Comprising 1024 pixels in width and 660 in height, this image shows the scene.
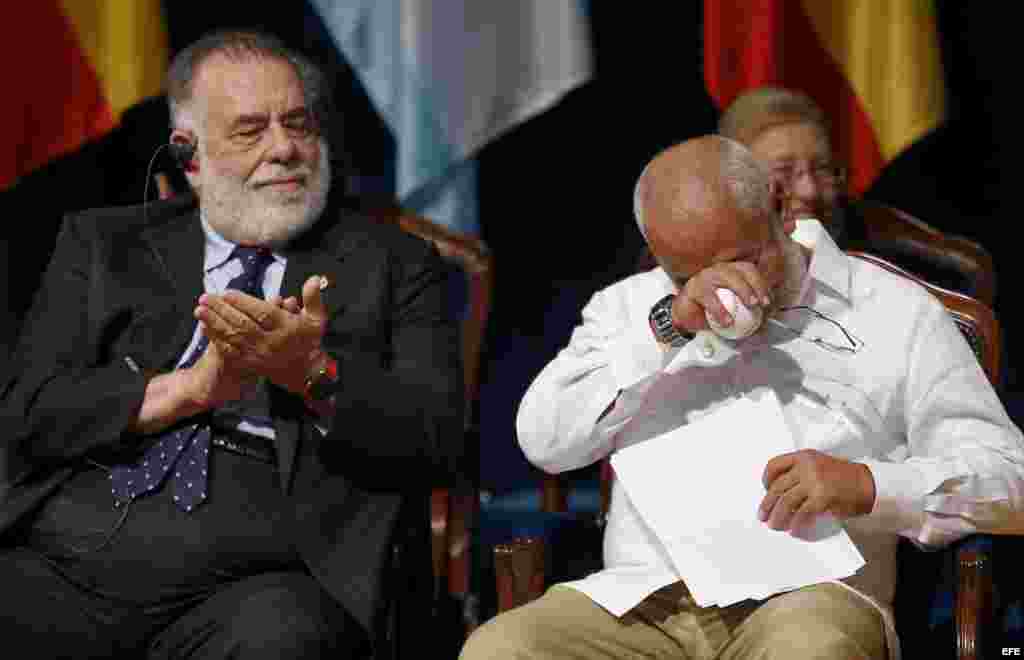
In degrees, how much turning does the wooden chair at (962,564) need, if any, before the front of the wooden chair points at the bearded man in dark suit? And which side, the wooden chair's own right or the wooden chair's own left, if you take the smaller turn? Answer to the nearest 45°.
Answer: approximately 45° to the wooden chair's own right

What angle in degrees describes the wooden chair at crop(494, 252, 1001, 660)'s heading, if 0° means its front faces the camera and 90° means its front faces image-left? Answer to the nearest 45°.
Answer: approximately 45°

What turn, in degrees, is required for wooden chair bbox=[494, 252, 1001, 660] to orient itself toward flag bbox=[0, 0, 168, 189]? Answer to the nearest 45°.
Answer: approximately 90° to its right

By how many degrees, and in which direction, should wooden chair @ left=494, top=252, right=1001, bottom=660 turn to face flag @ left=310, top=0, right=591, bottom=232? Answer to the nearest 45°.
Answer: approximately 90° to its right

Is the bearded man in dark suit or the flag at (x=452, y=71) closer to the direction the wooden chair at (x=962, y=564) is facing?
the bearded man in dark suit

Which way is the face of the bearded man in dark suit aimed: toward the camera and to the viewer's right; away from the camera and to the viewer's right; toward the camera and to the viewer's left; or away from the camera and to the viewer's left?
toward the camera and to the viewer's right

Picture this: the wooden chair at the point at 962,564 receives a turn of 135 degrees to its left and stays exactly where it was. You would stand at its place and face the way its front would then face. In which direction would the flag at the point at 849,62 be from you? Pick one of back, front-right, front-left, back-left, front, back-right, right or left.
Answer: left
